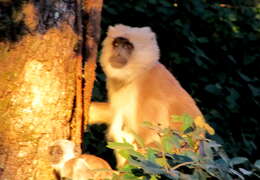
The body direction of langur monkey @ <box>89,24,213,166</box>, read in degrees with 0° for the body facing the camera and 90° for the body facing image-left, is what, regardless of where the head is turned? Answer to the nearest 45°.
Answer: approximately 45°

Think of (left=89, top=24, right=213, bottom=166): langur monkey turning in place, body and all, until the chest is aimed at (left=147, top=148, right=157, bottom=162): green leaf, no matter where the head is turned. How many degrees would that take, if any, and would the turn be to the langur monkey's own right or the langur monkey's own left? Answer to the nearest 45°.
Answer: approximately 45° to the langur monkey's own left

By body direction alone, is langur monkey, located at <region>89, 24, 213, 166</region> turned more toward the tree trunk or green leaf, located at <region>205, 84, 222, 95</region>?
the tree trunk

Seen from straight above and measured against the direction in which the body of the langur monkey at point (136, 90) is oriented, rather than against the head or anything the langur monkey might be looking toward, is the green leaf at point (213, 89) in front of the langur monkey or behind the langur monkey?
behind
